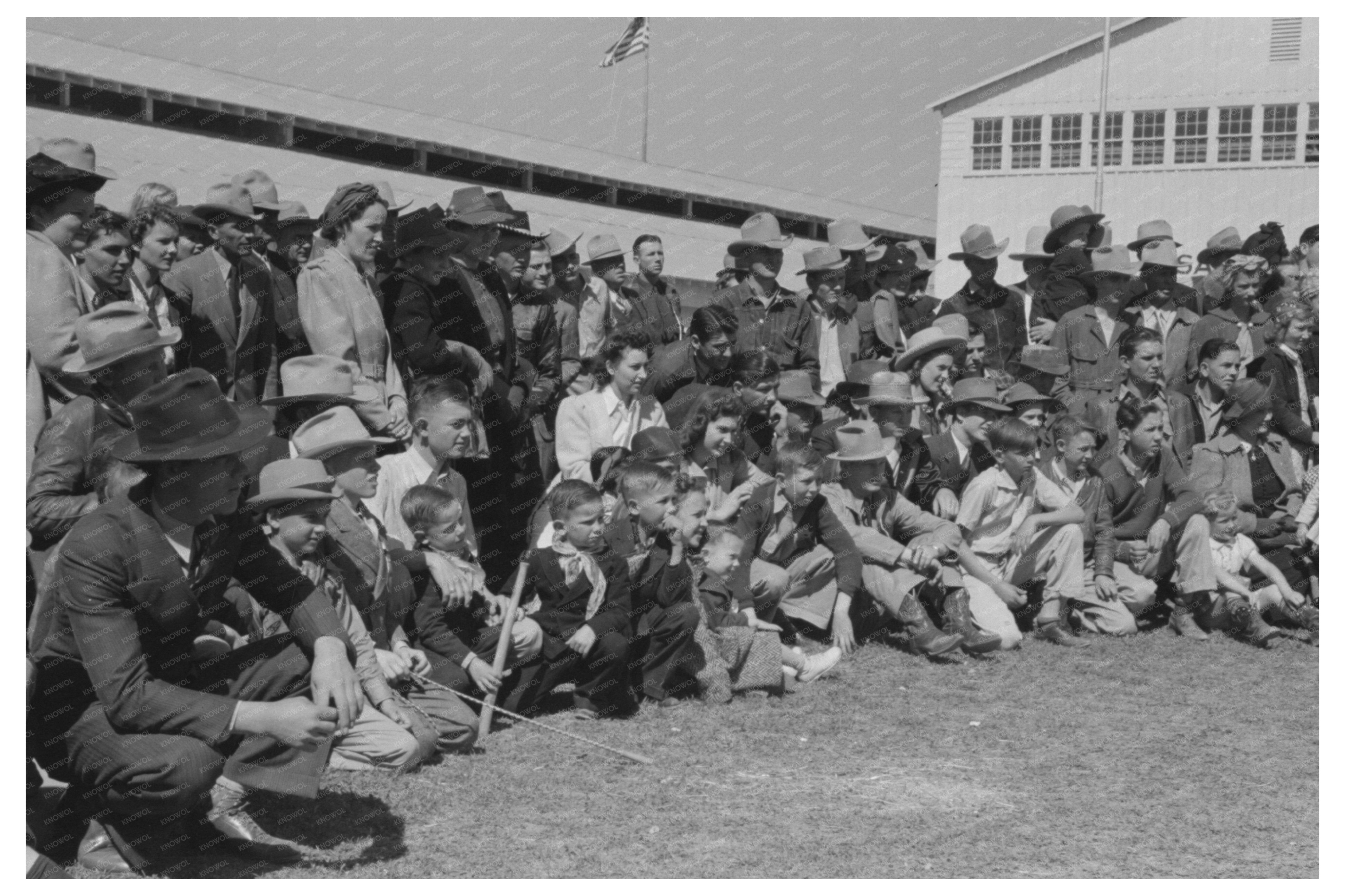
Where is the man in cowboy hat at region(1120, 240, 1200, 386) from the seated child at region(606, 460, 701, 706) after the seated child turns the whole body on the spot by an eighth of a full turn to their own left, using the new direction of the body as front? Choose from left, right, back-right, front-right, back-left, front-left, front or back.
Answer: front-left

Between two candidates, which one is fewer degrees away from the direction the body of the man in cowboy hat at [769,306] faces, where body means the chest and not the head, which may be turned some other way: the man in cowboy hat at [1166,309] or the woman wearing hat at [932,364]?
the woman wearing hat

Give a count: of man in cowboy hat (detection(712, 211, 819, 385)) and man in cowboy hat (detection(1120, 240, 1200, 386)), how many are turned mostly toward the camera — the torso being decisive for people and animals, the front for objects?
2

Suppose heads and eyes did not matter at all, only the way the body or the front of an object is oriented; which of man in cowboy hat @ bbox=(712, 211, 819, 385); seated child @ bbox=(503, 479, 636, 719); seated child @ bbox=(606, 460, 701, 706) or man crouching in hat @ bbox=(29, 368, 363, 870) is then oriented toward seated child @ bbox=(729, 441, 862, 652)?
the man in cowboy hat

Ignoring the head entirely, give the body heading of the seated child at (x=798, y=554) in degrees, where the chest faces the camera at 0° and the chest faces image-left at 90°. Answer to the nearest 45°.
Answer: approximately 0°

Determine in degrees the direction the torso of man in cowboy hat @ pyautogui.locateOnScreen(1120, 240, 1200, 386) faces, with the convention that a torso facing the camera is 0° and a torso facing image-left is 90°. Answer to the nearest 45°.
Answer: approximately 0°

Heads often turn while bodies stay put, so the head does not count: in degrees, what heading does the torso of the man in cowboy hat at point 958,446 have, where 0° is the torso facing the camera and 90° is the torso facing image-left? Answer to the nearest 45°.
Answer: approximately 315°

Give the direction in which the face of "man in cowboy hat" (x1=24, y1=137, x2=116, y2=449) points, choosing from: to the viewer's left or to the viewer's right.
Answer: to the viewer's right

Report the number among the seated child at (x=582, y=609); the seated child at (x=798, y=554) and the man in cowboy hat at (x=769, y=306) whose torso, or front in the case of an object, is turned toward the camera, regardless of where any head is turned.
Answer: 3

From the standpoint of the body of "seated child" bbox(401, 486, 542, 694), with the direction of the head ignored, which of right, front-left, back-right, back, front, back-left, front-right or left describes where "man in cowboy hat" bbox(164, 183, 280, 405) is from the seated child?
back
